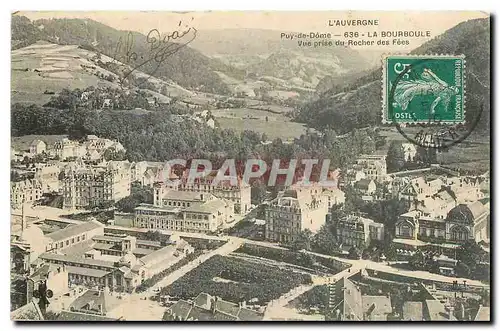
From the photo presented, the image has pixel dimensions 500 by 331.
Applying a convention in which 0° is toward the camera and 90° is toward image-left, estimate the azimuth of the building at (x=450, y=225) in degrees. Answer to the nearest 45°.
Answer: approximately 45°

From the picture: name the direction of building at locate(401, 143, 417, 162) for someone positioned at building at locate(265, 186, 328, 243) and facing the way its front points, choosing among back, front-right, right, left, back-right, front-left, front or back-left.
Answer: back-left

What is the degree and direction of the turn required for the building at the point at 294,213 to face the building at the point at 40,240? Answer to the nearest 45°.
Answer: approximately 45° to its right

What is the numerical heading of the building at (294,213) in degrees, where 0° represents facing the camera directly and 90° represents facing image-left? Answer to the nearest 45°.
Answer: approximately 45°

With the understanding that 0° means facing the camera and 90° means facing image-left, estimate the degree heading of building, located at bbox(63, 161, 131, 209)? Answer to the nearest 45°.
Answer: approximately 45°

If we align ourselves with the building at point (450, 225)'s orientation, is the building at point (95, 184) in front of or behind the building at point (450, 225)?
in front
